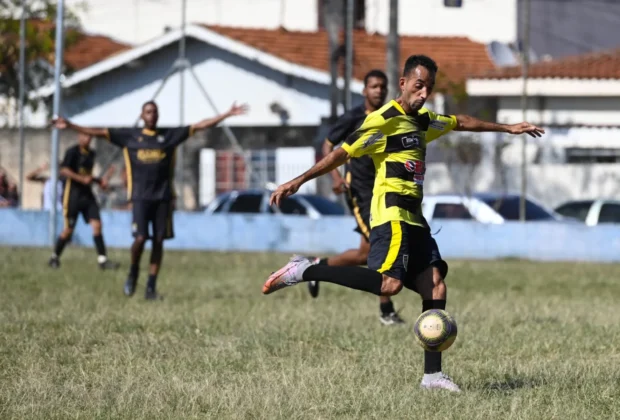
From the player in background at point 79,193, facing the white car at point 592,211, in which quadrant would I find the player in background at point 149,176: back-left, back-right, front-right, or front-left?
back-right

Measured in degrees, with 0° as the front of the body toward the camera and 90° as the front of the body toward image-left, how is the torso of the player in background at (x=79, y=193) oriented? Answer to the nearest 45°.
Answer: approximately 315°

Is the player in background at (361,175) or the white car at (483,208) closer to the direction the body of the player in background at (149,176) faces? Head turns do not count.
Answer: the player in background

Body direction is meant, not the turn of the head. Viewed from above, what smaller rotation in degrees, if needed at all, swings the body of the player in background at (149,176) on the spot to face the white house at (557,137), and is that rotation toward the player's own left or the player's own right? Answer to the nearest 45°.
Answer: approximately 135° to the player's own left

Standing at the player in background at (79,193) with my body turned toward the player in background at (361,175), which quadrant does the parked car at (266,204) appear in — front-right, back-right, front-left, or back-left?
back-left

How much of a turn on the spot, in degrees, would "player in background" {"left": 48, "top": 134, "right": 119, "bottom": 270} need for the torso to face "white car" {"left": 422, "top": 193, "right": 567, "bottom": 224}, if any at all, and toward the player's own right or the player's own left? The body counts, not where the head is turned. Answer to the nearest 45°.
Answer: approximately 90° to the player's own left

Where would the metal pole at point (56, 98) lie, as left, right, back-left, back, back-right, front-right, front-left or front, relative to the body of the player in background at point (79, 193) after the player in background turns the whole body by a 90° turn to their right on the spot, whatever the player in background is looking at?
back-right

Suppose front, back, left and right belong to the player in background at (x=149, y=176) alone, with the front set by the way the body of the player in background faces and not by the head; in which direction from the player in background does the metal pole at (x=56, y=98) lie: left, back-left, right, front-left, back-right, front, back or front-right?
back

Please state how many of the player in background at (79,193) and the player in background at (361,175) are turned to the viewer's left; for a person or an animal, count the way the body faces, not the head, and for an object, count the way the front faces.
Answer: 0
